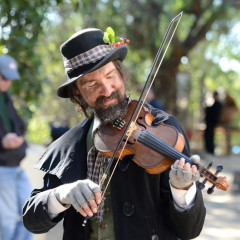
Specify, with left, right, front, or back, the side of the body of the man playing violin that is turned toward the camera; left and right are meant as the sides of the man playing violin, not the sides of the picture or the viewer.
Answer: front

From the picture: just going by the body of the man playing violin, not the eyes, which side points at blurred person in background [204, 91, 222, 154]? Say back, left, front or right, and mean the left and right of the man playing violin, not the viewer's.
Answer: back

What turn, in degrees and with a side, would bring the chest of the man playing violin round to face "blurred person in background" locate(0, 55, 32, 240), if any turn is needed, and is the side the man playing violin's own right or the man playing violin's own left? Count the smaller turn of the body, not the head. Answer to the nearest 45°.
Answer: approximately 135° to the man playing violin's own right

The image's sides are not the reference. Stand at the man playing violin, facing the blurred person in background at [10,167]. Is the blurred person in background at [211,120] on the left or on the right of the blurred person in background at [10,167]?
right

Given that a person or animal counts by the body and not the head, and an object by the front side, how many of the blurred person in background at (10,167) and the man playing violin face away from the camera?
0

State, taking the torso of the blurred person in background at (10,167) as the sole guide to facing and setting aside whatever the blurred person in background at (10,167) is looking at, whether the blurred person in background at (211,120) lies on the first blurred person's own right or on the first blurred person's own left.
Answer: on the first blurred person's own left

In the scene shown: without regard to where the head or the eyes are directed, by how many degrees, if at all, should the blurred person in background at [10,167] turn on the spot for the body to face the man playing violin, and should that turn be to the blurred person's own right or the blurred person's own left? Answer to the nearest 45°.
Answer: approximately 45° to the blurred person's own right

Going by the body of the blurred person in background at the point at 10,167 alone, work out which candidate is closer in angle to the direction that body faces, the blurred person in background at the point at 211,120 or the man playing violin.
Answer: the man playing violin
